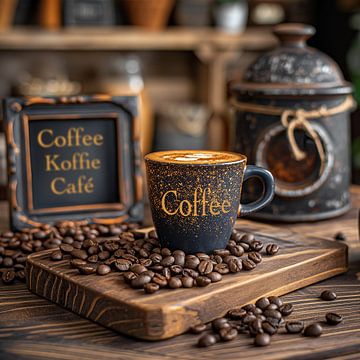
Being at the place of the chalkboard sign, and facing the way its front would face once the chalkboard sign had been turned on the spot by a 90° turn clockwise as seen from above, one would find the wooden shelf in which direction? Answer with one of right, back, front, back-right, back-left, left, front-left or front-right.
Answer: right

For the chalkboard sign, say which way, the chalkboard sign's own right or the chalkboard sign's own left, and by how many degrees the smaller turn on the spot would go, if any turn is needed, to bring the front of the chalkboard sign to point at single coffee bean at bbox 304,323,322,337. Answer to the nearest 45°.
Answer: approximately 45° to the chalkboard sign's own left
